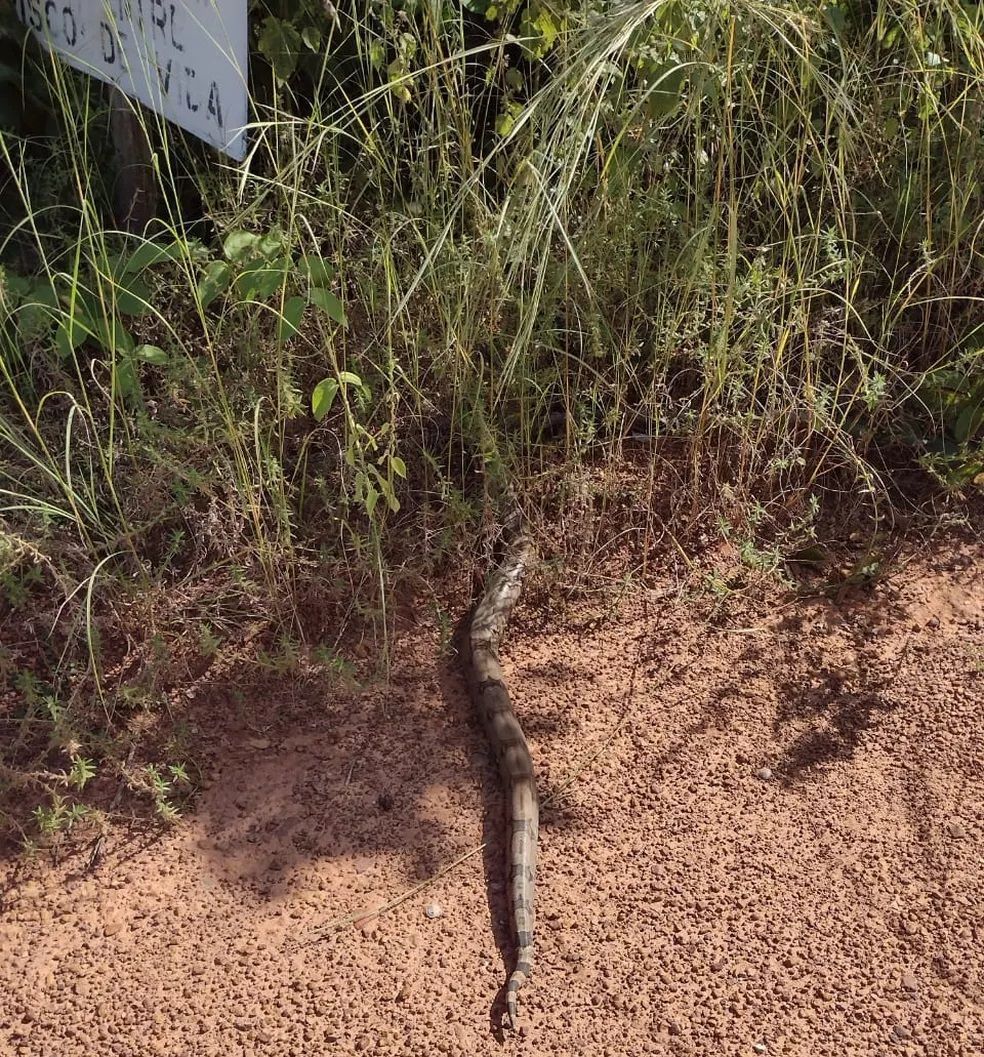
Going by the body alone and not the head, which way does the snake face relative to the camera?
away from the camera
